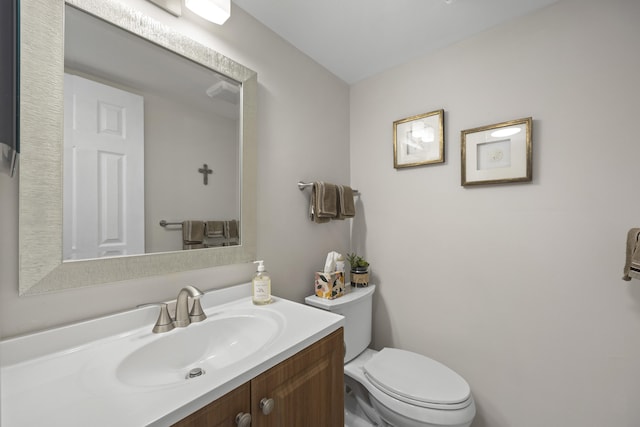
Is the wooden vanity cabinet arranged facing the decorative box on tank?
no

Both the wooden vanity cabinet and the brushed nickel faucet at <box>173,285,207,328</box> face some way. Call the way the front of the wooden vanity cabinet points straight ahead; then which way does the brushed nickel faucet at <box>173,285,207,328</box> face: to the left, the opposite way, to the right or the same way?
the same way

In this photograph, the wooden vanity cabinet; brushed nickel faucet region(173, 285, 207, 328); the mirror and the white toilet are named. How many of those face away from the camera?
0

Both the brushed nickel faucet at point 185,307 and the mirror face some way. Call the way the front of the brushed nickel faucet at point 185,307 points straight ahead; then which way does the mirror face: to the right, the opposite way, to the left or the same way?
the same way

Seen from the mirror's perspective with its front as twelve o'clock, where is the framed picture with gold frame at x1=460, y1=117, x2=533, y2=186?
The framed picture with gold frame is roughly at 11 o'clock from the mirror.

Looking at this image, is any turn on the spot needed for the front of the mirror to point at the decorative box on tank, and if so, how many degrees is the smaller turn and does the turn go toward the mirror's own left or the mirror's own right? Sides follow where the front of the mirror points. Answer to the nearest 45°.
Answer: approximately 45° to the mirror's own left

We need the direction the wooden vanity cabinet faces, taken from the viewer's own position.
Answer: facing the viewer and to the right of the viewer

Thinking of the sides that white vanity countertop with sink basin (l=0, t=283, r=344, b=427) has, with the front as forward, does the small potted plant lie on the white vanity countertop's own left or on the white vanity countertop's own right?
on the white vanity countertop's own left

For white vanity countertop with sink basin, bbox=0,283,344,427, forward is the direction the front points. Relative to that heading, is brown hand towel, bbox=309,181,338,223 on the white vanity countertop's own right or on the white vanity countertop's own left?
on the white vanity countertop's own left

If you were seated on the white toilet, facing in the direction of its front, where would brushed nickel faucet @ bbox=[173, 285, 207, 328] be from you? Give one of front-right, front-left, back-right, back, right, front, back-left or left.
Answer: right

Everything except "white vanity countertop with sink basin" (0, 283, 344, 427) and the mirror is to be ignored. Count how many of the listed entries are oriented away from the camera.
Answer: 0

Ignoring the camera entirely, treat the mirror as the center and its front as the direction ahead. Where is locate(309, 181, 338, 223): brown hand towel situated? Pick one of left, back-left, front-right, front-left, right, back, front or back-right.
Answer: front-left

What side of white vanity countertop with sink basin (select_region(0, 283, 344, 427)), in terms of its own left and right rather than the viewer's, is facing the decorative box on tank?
left

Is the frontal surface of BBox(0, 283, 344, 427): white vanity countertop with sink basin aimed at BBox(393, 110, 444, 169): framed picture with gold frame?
no

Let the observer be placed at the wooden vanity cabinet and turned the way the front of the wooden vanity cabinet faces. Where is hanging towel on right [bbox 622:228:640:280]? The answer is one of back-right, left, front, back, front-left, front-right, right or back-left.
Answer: front-left

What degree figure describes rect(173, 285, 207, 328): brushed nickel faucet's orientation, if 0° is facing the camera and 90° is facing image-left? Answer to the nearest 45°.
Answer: approximately 315°

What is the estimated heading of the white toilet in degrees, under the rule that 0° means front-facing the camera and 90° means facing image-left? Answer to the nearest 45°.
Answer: approximately 315°

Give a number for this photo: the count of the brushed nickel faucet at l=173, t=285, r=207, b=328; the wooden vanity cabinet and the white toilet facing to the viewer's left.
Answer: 0
